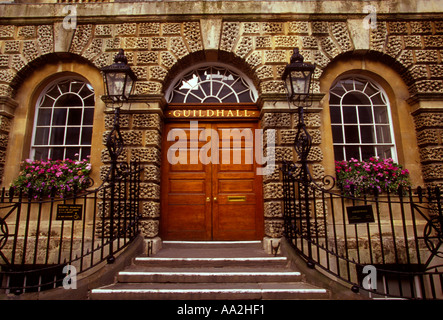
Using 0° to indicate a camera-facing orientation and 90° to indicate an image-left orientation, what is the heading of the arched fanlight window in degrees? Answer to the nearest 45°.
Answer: approximately 0°

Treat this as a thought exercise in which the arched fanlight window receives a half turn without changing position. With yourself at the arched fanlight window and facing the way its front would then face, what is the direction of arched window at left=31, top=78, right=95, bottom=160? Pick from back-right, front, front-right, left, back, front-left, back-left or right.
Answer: left

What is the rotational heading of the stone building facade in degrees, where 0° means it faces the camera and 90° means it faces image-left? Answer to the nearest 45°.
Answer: approximately 0°
